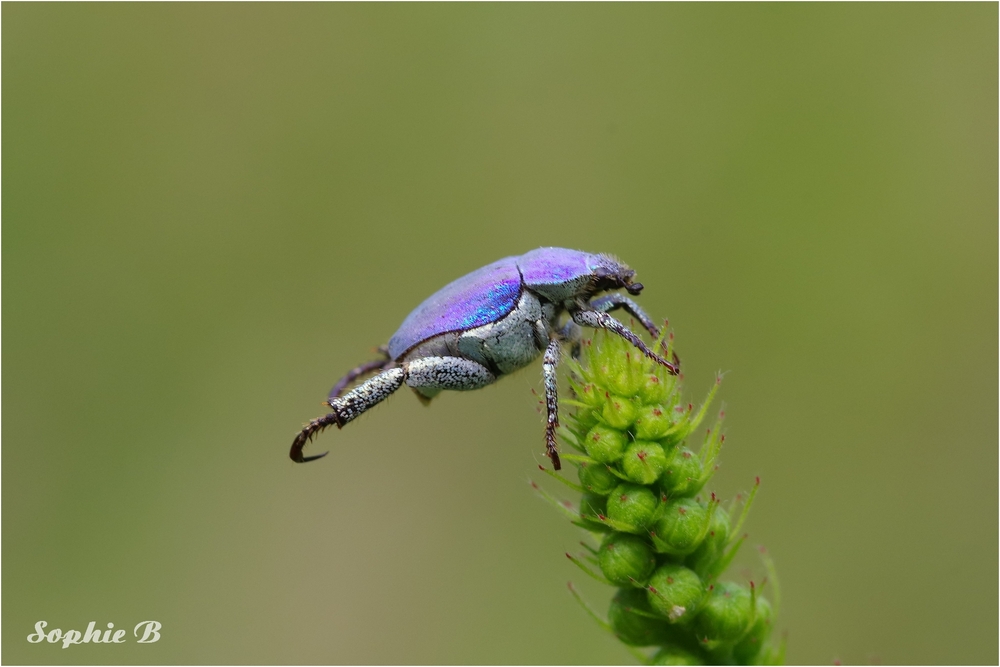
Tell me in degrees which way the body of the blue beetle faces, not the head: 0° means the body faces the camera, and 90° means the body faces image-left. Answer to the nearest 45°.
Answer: approximately 270°
